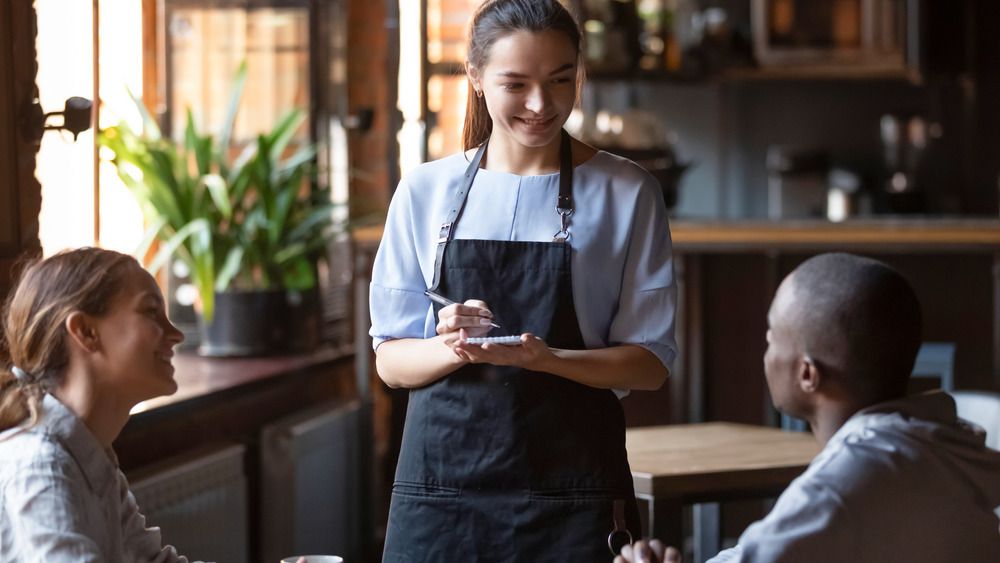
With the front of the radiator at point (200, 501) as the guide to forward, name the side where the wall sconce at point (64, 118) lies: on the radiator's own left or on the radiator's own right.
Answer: on the radiator's own right

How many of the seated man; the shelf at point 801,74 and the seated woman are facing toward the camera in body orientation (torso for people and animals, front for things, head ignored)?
1

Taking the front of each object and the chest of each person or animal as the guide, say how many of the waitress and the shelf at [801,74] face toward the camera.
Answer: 2

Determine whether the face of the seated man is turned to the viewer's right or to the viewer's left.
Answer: to the viewer's left

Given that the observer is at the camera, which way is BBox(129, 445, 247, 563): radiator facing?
facing the viewer and to the right of the viewer

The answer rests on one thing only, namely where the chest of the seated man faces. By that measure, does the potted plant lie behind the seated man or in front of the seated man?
in front

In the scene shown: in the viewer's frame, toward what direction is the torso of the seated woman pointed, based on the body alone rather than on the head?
to the viewer's right
